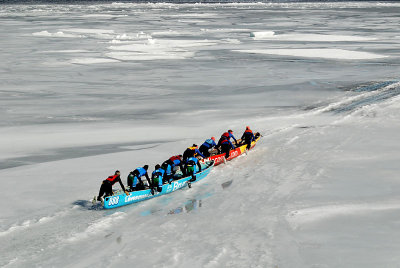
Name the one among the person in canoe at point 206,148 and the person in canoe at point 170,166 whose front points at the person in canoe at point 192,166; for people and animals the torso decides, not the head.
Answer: the person in canoe at point 170,166

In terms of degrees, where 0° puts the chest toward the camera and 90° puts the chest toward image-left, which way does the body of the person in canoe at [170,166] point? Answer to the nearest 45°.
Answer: approximately 270°

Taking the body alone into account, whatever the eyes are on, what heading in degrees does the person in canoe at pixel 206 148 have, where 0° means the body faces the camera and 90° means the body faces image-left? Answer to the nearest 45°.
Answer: approximately 225°

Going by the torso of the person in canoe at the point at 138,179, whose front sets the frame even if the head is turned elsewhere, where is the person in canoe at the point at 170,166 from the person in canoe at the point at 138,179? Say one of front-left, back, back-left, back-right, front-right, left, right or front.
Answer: front-left

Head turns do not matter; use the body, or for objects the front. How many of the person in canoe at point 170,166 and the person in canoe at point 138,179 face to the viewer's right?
2

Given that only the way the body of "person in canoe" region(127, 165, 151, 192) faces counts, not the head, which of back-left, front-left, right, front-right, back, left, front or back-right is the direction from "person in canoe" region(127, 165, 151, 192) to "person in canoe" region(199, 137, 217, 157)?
front-left

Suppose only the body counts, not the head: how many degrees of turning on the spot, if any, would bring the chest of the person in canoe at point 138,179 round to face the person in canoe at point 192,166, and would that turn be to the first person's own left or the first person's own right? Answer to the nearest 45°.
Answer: approximately 45° to the first person's own left

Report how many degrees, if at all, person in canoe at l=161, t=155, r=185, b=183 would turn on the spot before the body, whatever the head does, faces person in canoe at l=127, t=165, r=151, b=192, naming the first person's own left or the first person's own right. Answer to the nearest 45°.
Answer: approximately 135° to the first person's own right

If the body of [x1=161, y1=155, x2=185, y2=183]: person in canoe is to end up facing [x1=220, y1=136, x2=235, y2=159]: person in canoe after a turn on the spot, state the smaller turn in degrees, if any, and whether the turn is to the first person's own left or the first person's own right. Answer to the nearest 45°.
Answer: approximately 45° to the first person's own left

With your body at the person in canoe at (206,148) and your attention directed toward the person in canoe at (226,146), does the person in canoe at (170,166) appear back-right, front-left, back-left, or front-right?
back-right

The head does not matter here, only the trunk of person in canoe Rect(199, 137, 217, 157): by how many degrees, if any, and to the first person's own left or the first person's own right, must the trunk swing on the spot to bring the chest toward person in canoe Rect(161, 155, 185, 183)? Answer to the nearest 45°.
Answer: approximately 180°

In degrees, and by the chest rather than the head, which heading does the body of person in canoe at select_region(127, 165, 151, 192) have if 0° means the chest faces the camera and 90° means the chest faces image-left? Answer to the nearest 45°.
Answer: approximately 270°

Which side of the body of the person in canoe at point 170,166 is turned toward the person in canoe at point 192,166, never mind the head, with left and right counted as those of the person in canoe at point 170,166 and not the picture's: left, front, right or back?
front
